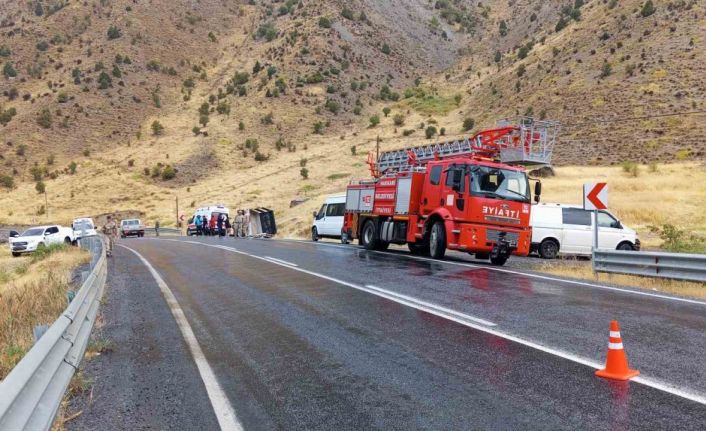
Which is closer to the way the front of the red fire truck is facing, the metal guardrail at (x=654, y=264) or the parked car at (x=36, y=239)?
the metal guardrail

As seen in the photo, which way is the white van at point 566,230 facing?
to the viewer's right

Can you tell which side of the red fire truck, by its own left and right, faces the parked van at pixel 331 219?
back

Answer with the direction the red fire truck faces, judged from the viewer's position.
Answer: facing the viewer and to the right of the viewer

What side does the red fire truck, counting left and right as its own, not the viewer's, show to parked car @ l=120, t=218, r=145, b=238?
back

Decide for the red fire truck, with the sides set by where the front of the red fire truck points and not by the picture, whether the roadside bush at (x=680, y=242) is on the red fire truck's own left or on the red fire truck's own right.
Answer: on the red fire truck's own left

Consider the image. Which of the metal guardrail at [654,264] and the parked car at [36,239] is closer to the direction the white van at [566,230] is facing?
the metal guardrail
